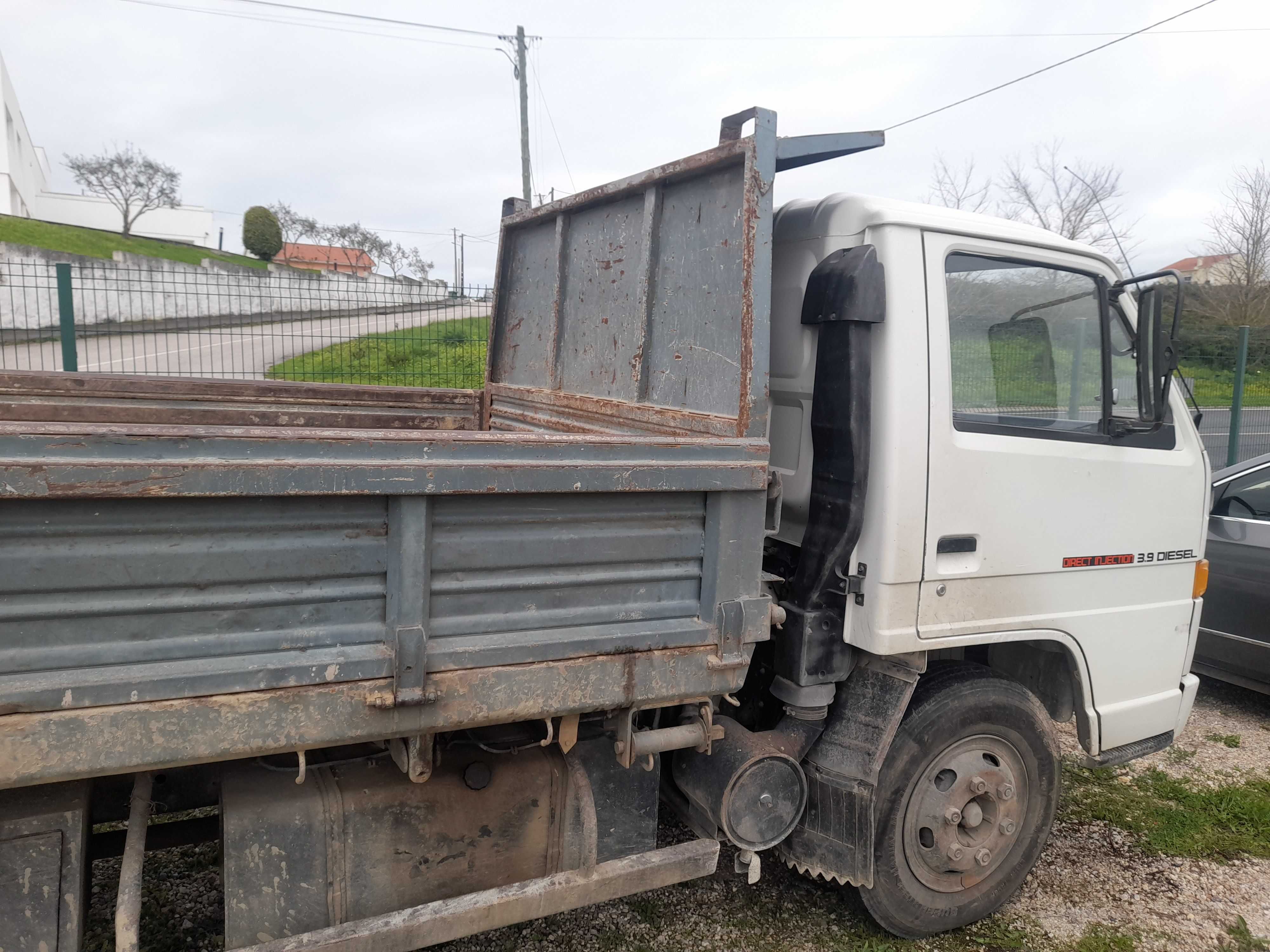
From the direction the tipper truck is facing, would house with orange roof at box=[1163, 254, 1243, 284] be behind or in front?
in front

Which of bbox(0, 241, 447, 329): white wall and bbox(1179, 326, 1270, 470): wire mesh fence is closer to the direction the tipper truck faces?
the wire mesh fence

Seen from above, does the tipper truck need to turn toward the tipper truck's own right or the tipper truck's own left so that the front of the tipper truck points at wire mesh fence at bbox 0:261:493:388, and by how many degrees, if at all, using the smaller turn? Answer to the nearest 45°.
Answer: approximately 90° to the tipper truck's own left

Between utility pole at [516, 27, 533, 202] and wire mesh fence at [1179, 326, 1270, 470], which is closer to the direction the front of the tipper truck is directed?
the wire mesh fence

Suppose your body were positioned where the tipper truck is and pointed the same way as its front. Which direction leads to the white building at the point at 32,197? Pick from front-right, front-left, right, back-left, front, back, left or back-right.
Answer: left

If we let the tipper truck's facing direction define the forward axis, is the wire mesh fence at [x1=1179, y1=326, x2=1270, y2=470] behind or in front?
in front

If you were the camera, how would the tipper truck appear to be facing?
facing away from the viewer and to the right of the viewer

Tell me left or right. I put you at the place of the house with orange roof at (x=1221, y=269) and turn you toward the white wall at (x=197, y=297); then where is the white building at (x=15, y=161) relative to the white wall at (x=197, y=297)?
right

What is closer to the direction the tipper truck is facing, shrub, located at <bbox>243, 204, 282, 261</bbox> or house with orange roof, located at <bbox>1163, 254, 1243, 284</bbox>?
the house with orange roof

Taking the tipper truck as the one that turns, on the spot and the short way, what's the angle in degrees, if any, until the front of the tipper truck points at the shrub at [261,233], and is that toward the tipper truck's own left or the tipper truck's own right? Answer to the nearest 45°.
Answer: approximately 90° to the tipper truck's own left

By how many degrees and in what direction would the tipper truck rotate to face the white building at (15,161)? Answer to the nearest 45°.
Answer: approximately 90° to its left

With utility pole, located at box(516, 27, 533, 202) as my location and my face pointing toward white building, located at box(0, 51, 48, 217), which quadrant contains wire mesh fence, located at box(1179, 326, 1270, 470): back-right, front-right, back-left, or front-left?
back-left

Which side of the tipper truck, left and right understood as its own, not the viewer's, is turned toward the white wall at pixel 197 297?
left
